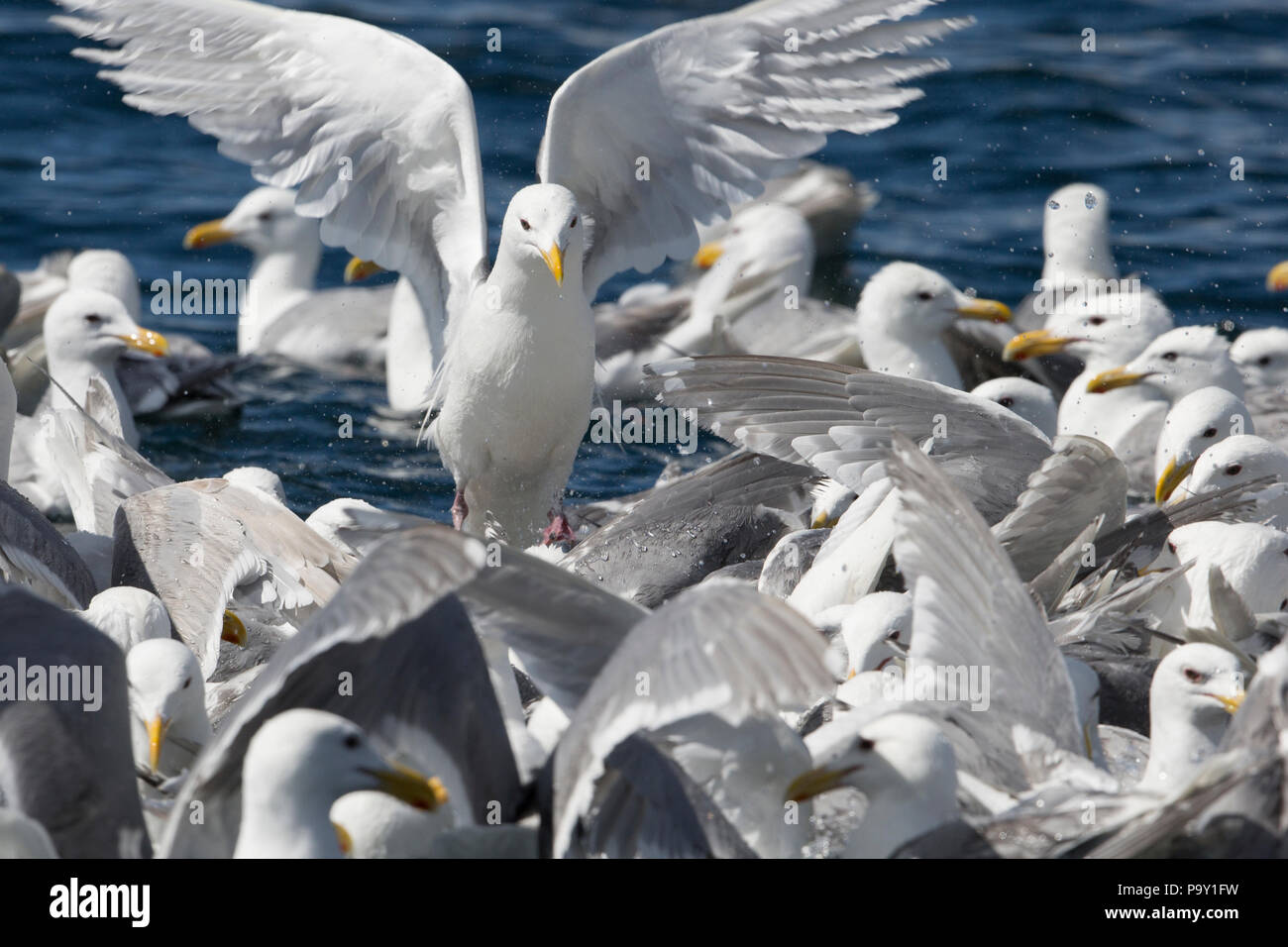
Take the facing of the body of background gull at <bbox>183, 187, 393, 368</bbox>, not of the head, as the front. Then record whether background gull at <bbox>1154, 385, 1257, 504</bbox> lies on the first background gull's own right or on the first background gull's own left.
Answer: on the first background gull's own left

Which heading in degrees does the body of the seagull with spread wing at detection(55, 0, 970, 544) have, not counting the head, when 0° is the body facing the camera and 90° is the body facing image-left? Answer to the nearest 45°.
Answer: approximately 0°

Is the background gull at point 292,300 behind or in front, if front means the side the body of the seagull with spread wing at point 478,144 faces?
behind

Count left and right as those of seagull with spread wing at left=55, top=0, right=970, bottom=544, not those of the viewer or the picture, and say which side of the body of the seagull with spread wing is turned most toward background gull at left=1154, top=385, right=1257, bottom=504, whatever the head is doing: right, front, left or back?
left

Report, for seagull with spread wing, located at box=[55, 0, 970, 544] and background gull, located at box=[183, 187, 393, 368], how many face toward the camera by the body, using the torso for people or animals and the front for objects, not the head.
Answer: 1

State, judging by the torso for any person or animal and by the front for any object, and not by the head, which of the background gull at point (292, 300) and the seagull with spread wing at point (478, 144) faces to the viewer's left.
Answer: the background gull

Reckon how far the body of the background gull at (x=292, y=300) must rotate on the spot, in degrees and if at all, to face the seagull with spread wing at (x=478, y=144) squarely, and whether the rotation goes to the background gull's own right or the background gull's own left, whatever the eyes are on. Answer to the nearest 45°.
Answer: approximately 90° to the background gull's own left

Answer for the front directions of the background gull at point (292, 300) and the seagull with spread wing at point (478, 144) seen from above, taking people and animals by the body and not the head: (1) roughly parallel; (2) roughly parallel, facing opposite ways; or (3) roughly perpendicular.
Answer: roughly perpendicular

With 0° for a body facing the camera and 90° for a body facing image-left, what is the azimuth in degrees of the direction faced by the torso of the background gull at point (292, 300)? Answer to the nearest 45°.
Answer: approximately 90°
